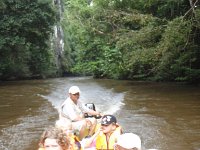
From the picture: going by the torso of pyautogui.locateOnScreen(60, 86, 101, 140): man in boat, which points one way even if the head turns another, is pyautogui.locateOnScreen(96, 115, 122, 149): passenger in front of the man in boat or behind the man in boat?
in front
